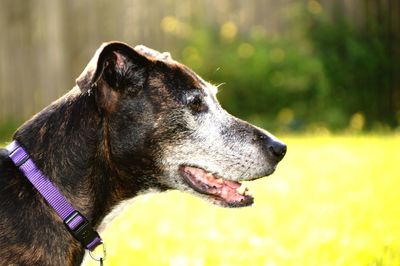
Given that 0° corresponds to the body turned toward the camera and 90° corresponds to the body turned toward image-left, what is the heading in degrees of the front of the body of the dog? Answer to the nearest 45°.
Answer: approximately 270°
